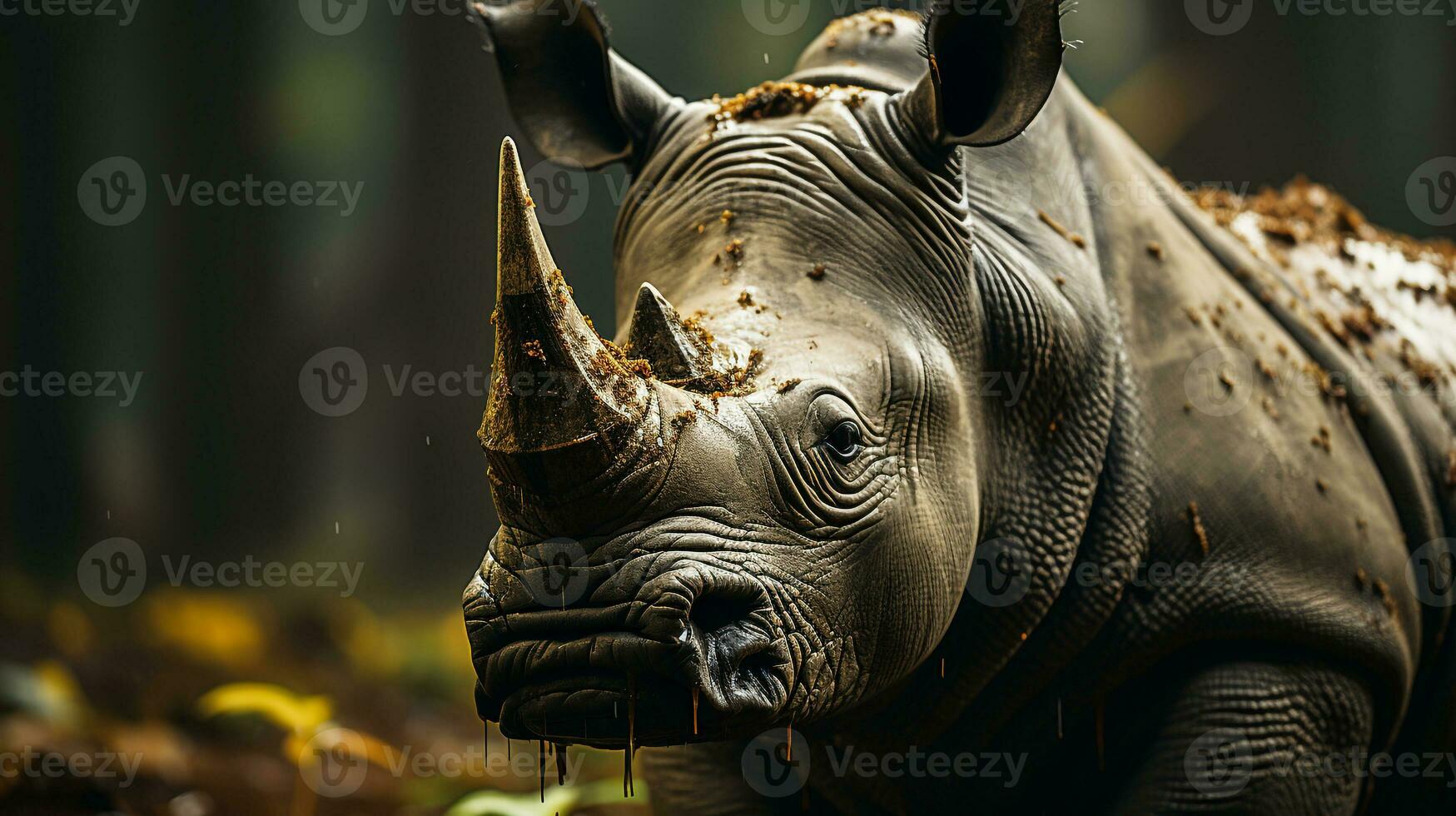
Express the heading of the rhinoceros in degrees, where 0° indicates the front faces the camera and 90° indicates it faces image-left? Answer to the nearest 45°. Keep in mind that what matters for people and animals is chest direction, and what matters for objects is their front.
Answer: approximately 45°
